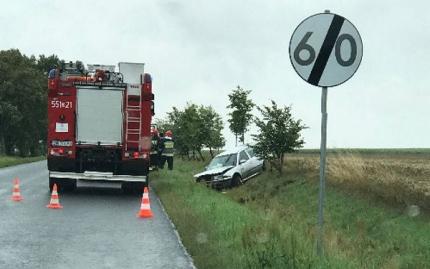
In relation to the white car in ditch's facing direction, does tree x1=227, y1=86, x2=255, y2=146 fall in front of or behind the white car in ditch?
behind

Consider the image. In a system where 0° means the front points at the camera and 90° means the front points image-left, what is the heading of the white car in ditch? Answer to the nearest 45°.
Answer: approximately 45°

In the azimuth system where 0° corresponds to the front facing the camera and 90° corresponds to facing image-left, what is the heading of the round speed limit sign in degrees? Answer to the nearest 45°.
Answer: approximately 0°

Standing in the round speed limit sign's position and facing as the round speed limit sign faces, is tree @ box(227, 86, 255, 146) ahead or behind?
behind

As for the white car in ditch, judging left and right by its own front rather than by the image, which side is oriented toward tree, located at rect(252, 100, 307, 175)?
back

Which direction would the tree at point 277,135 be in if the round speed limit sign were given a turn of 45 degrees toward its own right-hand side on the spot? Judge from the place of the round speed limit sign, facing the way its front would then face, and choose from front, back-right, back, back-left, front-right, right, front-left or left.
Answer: back-right

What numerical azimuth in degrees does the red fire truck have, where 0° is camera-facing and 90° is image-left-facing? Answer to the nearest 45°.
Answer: approximately 180°

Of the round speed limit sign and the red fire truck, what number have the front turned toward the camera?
1
